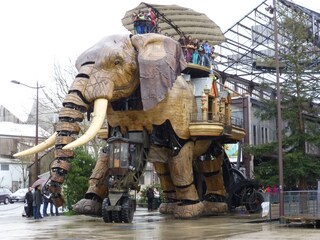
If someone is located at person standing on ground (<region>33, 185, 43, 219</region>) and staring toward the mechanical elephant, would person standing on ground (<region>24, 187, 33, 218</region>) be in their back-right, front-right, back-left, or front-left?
back-left

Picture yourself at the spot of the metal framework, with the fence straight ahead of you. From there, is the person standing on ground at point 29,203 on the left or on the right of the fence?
right

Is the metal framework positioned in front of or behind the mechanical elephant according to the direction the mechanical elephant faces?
behind

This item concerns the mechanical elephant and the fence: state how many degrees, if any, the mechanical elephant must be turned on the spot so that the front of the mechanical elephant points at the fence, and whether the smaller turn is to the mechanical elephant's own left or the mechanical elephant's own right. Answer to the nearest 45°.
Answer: approximately 135° to the mechanical elephant's own left

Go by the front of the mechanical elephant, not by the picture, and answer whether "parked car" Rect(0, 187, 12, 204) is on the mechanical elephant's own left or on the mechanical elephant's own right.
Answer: on the mechanical elephant's own right
